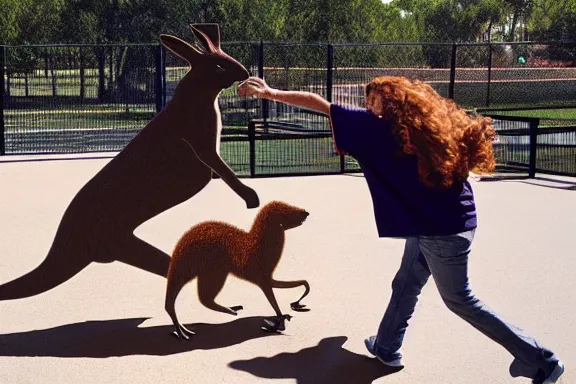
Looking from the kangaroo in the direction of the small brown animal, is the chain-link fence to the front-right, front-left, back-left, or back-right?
back-left

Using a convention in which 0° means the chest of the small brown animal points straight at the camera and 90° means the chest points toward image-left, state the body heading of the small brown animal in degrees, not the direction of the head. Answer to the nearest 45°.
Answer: approximately 270°

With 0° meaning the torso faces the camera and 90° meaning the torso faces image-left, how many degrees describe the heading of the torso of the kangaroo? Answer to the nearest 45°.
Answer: approximately 270°

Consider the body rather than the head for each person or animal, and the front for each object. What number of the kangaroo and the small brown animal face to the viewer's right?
2

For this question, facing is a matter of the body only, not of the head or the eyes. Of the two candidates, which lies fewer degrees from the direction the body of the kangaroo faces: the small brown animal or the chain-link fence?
the small brown animal

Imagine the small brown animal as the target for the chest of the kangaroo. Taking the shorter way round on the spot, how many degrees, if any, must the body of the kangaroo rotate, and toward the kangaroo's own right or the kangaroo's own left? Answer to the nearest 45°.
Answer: approximately 45° to the kangaroo's own right

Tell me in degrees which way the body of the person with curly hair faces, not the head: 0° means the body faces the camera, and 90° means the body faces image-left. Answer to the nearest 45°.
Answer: approximately 135°

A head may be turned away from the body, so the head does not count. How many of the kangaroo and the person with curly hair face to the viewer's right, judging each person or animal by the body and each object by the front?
1

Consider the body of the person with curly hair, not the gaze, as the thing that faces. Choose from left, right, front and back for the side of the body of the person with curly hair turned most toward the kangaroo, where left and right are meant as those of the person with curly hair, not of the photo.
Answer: front

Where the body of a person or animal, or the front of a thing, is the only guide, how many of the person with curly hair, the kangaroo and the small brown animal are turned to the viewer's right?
2

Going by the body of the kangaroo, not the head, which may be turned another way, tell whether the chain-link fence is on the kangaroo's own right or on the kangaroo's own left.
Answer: on the kangaroo's own left
